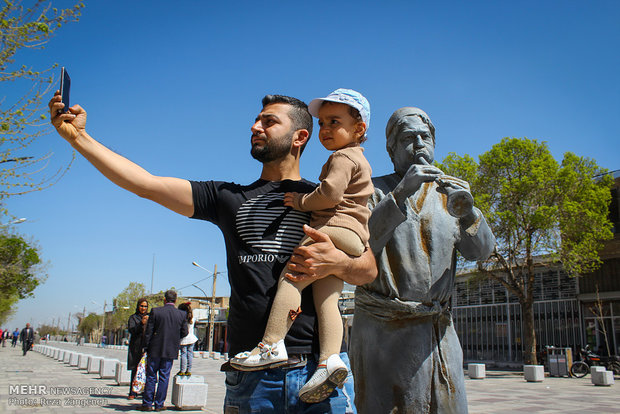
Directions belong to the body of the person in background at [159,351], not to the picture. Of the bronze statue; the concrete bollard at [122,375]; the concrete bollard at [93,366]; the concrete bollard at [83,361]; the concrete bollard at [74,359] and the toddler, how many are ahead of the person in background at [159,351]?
4

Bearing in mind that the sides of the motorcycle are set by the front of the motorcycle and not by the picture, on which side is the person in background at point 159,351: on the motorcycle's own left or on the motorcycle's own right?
on the motorcycle's own left

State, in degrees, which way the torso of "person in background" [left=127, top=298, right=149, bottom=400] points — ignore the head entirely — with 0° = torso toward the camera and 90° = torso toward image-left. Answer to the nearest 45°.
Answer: approximately 315°

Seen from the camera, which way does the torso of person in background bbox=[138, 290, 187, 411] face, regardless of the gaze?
away from the camera

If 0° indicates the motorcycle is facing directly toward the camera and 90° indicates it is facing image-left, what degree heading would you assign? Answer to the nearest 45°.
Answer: approximately 90°

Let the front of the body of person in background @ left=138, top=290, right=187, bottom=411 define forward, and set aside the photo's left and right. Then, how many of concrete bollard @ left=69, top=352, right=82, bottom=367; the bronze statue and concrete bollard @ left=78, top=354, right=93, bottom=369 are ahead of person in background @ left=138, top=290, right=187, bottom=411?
2
